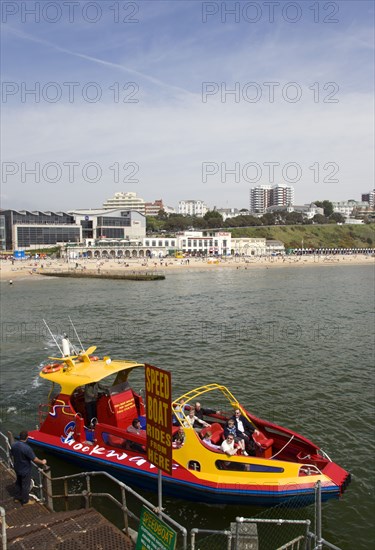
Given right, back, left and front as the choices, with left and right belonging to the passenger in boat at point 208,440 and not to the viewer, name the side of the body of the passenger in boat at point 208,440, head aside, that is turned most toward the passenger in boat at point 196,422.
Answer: left

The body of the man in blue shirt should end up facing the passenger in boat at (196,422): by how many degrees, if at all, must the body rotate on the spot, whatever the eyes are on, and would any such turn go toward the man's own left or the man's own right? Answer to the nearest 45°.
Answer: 0° — they already face them

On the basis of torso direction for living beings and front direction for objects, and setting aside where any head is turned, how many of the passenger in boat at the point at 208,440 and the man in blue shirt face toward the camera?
0

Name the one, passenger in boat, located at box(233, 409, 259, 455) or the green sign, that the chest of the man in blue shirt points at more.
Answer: the passenger in boat

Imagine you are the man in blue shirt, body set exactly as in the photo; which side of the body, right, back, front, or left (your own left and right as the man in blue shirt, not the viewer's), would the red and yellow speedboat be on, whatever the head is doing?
front

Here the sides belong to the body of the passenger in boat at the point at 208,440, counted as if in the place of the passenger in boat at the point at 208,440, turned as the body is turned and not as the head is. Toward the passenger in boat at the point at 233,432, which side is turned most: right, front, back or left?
front

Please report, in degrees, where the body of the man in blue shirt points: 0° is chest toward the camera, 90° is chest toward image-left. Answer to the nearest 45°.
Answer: approximately 225°

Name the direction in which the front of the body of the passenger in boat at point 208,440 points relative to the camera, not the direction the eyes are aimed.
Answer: to the viewer's right

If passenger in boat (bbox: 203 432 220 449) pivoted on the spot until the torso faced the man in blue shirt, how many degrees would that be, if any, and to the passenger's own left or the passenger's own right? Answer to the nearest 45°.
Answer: approximately 135° to the passenger's own right

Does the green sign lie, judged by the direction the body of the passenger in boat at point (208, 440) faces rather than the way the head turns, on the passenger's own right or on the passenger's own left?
on the passenger's own right

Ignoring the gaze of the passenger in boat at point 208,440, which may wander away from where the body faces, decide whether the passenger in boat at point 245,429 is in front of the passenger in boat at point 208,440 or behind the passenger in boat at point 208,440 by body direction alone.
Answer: in front

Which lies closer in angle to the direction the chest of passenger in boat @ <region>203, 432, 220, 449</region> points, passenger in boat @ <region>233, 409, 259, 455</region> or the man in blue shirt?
the passenger in boat

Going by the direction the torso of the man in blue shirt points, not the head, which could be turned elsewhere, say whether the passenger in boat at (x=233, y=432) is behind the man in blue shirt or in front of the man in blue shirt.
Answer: in front
